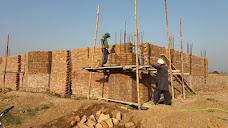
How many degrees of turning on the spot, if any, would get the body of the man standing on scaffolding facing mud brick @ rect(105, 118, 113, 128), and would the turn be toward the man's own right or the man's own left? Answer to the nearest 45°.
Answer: approximately 90° to the man's own right

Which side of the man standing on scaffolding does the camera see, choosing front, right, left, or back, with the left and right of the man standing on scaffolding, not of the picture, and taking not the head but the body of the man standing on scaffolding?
right
